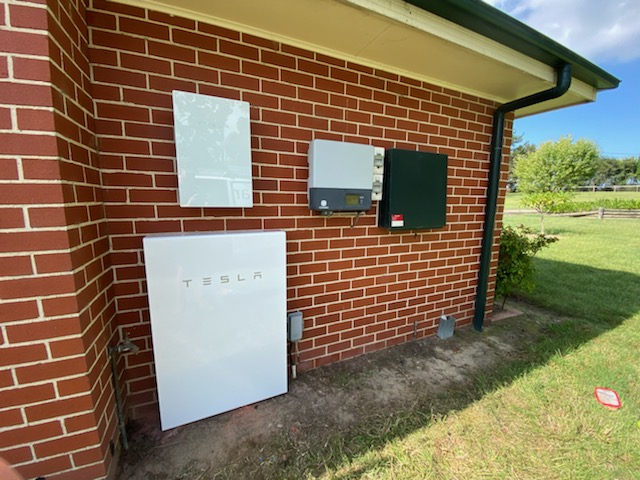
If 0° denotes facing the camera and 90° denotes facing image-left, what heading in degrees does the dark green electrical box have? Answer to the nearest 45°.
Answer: approximately 315°

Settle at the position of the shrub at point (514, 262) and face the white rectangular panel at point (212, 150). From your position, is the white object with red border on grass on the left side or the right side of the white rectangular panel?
left

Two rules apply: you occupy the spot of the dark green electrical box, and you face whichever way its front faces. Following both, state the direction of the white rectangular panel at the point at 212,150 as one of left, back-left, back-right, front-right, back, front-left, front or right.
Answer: right

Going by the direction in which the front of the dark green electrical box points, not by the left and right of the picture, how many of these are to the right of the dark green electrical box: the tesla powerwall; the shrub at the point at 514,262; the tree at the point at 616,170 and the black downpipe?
1

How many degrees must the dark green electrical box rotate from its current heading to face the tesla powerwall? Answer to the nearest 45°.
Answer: approximately 90° to its right

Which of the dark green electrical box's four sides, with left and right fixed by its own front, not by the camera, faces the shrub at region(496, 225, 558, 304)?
left

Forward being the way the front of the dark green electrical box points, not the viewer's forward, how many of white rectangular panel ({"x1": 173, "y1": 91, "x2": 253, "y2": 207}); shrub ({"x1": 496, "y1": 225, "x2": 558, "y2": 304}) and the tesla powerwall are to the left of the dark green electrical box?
1

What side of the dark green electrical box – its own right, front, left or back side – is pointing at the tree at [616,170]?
left

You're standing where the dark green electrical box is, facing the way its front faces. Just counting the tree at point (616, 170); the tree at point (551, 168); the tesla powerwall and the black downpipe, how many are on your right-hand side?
1
